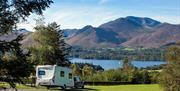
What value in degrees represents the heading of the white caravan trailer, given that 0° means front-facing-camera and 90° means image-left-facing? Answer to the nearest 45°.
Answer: approximately 225°

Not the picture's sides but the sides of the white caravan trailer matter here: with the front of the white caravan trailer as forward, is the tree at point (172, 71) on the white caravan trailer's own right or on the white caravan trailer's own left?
on the white caravan trailer's own right
